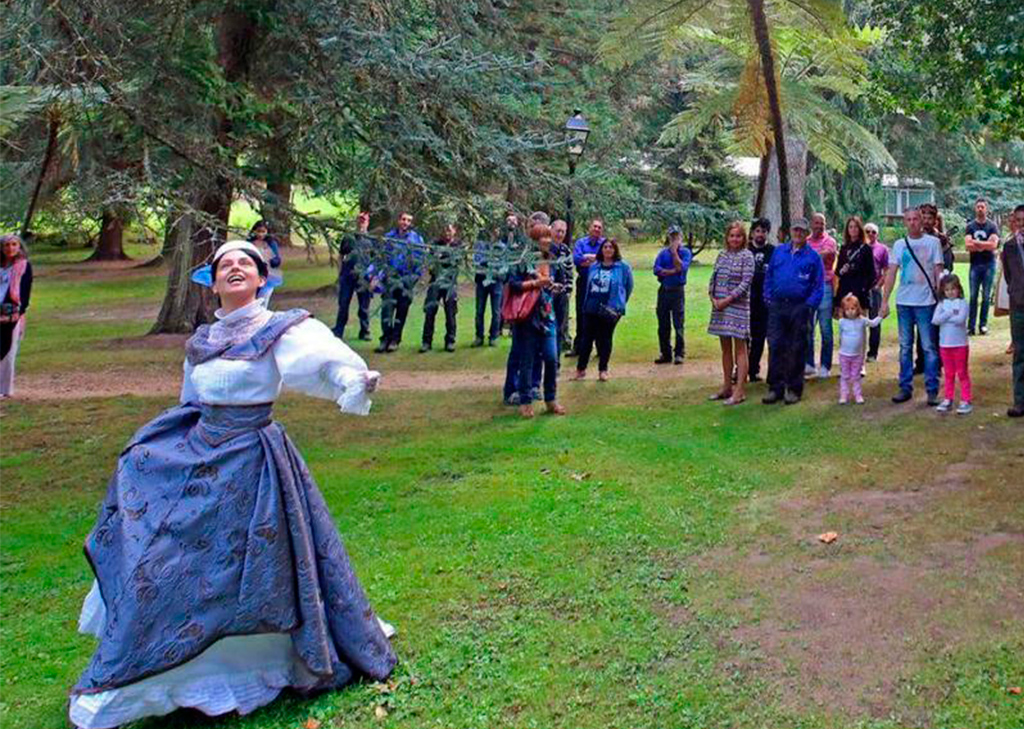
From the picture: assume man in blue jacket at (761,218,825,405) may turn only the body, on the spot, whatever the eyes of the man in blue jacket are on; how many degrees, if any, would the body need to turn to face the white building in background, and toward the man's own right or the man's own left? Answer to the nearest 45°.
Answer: approximately 180°

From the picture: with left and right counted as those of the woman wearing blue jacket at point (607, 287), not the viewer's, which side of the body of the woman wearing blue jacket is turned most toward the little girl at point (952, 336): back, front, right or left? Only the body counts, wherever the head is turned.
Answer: left

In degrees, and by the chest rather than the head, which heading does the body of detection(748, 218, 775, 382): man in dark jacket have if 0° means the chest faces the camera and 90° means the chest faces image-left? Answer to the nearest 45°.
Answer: approximately 0°

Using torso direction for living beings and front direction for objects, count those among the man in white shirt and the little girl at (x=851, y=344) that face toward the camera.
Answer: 2

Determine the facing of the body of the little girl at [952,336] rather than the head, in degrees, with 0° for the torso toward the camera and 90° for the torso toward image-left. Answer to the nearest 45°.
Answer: approximately 45°

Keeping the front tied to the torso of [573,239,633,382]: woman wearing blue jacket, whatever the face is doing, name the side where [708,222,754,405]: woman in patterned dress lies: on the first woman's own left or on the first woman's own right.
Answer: on the first woman's own left

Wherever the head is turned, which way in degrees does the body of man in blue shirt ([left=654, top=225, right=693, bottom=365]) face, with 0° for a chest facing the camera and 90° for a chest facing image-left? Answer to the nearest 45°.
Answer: approximately 0°

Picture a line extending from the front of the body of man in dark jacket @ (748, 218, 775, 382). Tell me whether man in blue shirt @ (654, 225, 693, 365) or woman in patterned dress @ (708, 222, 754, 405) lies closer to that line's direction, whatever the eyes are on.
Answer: the woman in patterned dress

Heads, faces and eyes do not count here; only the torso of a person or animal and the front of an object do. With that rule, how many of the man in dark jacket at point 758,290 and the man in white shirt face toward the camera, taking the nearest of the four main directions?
2
